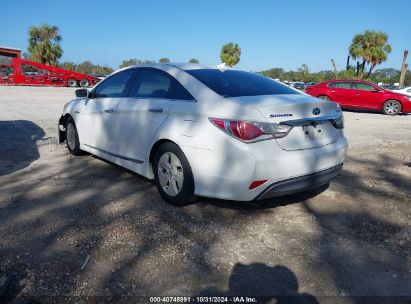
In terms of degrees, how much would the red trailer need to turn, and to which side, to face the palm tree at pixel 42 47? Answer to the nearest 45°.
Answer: approximately 90° to its right

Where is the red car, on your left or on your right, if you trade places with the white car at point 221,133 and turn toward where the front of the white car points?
on your right

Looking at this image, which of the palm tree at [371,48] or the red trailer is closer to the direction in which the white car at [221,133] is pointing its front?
the red trailer

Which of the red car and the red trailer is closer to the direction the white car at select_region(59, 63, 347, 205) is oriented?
the red trailer

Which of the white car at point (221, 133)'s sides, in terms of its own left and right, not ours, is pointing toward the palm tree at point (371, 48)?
right

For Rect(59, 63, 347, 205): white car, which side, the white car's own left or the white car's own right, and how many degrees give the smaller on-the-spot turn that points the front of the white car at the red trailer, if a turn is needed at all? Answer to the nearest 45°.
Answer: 0° — it already faces it

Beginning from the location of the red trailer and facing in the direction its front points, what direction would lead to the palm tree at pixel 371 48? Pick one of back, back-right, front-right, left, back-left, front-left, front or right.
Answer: back

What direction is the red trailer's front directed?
to the viewer's left

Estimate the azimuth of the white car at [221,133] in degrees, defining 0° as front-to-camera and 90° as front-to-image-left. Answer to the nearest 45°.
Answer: approximately 135°

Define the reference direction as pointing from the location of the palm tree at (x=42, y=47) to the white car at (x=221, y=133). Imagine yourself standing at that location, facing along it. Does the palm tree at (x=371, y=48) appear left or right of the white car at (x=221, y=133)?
left

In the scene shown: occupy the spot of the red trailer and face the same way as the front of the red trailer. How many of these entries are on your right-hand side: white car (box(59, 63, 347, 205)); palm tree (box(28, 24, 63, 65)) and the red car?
1

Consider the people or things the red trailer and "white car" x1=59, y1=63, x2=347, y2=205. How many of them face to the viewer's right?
0

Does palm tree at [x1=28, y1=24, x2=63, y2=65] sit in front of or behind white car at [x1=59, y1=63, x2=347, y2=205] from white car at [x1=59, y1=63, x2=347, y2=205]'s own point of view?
in front
